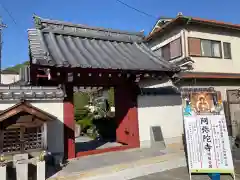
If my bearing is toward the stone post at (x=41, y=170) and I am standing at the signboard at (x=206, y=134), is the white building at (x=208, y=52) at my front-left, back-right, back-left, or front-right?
back-right

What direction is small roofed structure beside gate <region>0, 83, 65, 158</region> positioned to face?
toward the camera

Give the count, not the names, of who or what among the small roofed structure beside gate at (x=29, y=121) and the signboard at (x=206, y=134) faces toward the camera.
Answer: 2

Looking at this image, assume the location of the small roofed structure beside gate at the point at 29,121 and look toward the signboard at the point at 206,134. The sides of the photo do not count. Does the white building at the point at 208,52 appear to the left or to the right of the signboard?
left

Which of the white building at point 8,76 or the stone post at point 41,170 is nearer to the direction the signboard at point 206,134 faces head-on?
the stone post

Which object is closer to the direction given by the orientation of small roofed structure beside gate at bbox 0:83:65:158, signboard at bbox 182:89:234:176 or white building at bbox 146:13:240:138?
the signboard

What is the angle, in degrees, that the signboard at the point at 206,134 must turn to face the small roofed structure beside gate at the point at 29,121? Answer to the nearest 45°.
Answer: approximately 90° to its right

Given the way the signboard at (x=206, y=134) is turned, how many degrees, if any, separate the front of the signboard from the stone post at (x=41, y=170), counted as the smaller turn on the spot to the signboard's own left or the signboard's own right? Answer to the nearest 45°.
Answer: approximately 45° to the signboard's own right

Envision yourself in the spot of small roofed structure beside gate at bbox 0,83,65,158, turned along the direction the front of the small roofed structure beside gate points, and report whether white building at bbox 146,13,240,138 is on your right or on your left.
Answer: on your left

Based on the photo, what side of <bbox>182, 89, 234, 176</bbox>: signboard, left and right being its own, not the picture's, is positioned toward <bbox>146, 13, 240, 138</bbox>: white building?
back

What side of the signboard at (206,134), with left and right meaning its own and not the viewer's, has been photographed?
front

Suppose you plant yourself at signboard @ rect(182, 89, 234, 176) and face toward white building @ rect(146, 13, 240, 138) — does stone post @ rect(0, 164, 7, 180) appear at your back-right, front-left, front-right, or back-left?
back-left

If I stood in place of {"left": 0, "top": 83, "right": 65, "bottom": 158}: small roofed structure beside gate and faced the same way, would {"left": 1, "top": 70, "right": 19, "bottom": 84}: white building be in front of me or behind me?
behind

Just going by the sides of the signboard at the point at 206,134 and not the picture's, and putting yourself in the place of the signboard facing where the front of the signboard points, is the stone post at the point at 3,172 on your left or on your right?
on your right
